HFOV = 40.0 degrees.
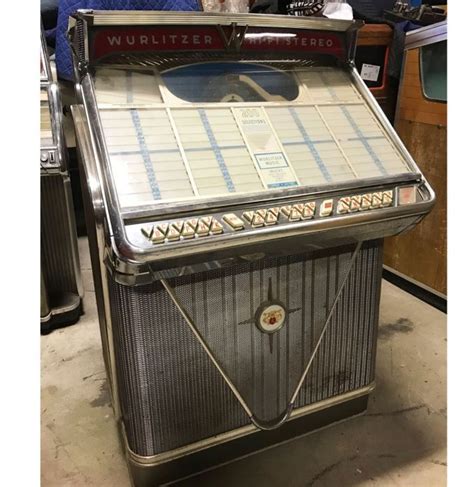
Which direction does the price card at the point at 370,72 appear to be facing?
toward the camera

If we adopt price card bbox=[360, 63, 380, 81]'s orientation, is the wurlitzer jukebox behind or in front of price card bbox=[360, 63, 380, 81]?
in front

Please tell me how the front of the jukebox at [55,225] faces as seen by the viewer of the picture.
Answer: facing the viewer and to the right of the viewer

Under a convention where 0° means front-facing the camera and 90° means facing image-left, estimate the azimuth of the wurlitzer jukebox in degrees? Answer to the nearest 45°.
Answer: approximately 315°

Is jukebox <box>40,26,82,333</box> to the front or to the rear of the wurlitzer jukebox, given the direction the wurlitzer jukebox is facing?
to the rear

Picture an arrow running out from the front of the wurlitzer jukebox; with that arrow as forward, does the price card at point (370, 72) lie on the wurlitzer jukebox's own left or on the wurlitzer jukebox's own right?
on the wurlitzer jukebox's own left

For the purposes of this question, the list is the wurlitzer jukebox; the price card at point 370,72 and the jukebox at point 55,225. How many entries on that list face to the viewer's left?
0
